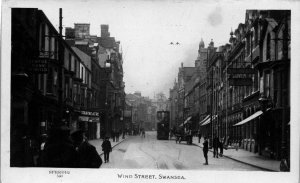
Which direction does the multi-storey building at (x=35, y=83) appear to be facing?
to the viewer's right

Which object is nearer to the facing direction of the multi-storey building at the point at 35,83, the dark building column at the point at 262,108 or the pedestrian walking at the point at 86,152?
the dark building column

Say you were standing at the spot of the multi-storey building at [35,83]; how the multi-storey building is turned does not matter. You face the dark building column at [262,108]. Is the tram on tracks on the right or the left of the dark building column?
left

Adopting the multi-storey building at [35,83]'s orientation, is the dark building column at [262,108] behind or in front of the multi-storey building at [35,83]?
in front

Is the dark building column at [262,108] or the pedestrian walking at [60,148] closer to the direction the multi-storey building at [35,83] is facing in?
the dark building column
